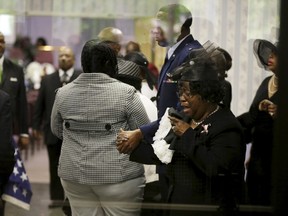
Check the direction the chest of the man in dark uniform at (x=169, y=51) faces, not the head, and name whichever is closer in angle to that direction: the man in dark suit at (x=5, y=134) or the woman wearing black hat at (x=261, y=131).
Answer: the man in dark suit

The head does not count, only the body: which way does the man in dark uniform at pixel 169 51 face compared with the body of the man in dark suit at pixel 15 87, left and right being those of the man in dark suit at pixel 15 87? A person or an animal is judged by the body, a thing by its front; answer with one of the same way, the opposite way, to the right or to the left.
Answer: to the right

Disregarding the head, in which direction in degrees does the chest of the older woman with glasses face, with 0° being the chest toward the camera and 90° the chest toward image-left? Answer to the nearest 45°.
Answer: approximately 45°

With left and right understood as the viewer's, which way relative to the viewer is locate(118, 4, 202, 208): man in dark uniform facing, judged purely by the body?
facing to the left of the viewer

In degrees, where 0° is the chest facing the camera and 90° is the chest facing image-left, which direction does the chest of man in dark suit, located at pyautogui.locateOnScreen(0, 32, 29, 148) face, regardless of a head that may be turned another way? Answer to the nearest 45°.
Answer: approximately 0°

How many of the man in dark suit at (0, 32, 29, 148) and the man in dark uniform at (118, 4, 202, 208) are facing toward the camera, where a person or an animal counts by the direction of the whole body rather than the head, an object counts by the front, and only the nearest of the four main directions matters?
1

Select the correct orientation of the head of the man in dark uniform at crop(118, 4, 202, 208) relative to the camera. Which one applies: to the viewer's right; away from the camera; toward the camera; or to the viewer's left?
to the viewer's left

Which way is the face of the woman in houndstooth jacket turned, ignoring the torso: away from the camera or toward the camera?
away from the camera
